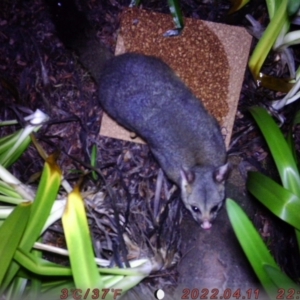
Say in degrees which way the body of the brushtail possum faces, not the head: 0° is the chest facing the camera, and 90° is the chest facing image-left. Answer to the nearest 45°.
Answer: approximately 315°
